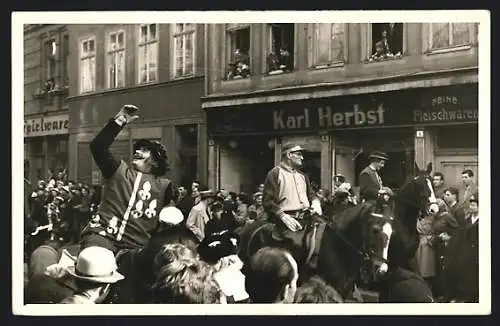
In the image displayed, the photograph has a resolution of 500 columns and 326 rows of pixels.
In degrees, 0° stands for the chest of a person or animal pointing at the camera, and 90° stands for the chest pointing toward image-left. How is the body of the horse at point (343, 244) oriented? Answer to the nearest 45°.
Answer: approximately 315°

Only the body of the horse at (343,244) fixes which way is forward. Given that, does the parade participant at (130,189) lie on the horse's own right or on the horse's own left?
on the horse's own right

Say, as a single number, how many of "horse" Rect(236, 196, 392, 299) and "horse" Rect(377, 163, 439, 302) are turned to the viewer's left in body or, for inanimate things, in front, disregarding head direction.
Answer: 0

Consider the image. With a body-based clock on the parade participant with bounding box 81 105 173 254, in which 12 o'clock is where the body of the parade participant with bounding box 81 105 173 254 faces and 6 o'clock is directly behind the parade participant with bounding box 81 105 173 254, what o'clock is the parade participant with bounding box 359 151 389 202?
the parade participant with bounding box 359 151 389 202 is roughly at 8 o'clock from the parade participant with bounding box 81 105 173 254.

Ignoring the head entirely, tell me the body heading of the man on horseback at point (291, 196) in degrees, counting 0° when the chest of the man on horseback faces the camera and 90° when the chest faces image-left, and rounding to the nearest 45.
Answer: approximately 315°

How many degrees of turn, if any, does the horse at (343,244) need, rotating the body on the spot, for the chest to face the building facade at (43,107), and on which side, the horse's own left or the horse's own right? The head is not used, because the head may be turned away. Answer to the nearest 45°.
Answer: approximately 135° to the horse's own right

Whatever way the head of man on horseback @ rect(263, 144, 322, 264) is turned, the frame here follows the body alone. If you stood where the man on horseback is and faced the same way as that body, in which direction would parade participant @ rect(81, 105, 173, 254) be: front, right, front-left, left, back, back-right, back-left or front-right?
back-right

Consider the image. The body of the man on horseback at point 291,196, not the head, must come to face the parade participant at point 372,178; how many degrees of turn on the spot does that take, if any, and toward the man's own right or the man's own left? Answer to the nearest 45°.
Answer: approximately 45° to the man's own left
